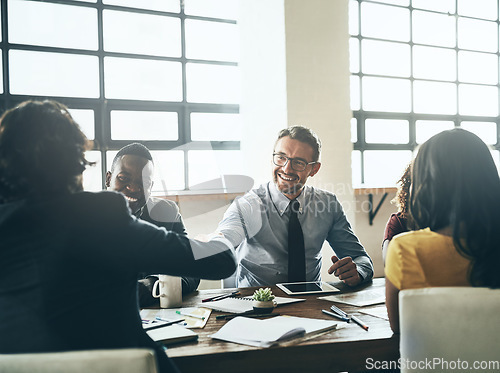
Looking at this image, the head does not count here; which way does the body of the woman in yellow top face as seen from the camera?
away from the camera

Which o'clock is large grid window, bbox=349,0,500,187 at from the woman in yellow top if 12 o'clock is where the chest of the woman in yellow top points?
The large grid window is roughly at 12 o'clock from the woman in yellow top.

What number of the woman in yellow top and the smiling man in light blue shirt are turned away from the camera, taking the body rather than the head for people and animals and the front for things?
1

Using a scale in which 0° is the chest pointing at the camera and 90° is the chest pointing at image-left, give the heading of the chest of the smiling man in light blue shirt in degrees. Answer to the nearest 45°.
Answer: approximately 0°

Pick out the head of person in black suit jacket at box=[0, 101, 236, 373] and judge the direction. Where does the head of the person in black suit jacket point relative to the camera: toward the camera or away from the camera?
away from the camera

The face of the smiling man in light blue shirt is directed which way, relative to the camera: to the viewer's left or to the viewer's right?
to the viewer's left

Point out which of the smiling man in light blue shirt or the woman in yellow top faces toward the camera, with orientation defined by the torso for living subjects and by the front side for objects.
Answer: the smiling man in light blue shirt

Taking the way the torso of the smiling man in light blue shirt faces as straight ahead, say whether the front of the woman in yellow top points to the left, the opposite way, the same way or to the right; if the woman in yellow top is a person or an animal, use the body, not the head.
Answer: the opposite way

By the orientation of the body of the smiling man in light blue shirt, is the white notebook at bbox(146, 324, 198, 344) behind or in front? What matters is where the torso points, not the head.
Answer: in front
